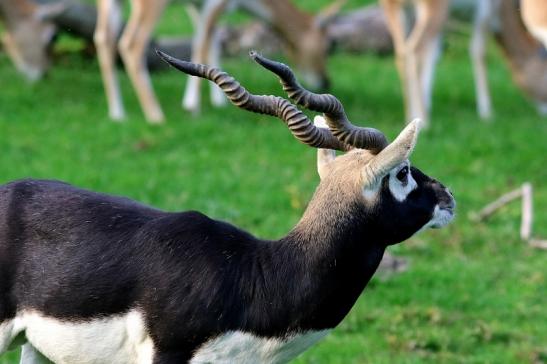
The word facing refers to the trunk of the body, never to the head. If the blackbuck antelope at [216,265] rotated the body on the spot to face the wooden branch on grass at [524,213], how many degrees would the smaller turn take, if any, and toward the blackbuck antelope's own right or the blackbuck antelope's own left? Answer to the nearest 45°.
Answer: approximately 45° to the blackbuck antelope's own left

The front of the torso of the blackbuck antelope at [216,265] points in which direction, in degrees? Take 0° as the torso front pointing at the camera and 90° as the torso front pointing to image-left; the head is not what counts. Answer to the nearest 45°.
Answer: approximately 270°

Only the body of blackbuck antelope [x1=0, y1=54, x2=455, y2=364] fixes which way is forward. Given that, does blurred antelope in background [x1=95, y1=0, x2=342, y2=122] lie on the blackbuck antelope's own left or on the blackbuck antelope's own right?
on the blackbuck antelope's own left

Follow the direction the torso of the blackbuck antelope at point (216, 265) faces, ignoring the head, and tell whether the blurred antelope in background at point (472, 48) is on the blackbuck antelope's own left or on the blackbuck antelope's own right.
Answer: on the blackbuck antelope's own left

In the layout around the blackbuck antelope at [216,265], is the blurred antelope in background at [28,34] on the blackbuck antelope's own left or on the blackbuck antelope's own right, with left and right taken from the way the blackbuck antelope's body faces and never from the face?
on the blackbuck antelope's own left
